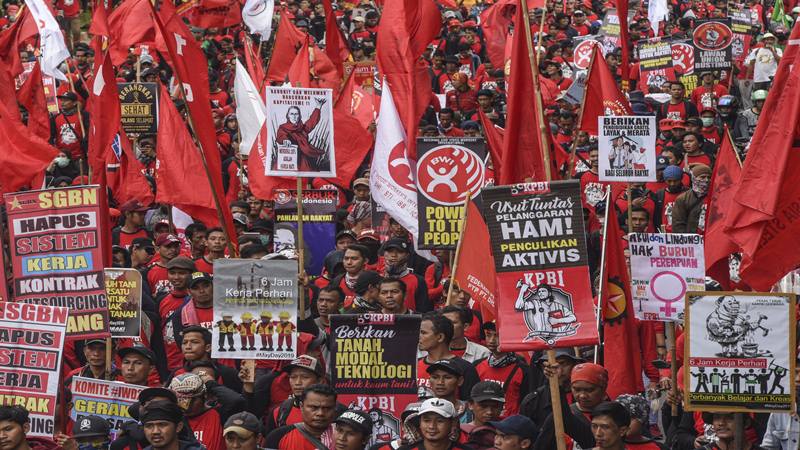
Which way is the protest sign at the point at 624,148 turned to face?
toward the camera

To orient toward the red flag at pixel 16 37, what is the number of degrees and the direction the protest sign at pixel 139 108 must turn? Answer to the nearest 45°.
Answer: approximately 90° to its right

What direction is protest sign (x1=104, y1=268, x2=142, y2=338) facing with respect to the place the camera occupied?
facing the viewer

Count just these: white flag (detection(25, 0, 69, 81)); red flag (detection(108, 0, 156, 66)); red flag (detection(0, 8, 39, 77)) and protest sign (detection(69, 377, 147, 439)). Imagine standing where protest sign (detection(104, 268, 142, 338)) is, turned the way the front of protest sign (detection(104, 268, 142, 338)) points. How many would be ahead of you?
1

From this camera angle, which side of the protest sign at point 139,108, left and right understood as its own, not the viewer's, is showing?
front

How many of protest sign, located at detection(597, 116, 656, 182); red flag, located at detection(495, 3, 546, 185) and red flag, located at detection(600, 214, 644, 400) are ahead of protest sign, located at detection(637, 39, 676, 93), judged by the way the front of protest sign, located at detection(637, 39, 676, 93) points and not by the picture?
3

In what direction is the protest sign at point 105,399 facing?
toward the camera

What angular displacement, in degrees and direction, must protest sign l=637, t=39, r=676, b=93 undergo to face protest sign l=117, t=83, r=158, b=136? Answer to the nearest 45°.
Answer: approximately 45° to its right
